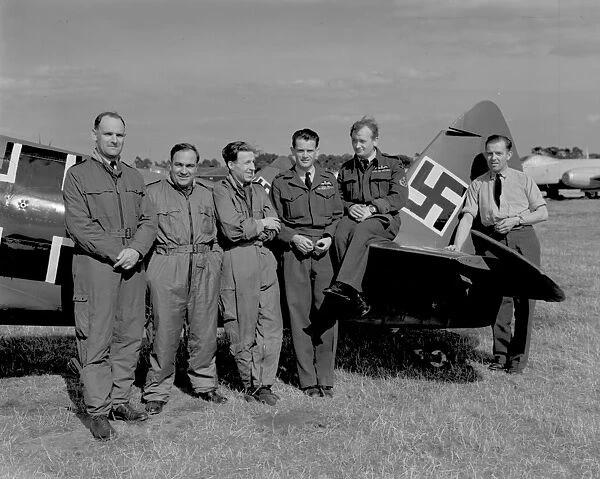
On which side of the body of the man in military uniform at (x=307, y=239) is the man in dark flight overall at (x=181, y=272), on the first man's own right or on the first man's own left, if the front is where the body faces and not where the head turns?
on the first man's own right

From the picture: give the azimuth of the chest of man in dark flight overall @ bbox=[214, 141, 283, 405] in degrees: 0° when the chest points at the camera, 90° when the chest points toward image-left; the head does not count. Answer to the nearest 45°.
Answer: approximately 315°

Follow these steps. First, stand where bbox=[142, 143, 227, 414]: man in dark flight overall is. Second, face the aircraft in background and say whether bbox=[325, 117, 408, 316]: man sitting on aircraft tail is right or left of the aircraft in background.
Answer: right

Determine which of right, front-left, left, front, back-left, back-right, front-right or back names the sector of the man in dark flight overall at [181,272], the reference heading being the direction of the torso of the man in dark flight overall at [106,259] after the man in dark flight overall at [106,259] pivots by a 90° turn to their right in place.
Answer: back

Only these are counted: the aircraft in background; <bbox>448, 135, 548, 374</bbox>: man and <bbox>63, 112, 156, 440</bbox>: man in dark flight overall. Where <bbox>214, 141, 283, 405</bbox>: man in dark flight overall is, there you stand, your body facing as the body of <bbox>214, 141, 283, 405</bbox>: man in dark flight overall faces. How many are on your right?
1

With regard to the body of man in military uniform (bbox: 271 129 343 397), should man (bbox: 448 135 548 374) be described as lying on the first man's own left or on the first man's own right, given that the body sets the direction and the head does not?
on the first man's own left

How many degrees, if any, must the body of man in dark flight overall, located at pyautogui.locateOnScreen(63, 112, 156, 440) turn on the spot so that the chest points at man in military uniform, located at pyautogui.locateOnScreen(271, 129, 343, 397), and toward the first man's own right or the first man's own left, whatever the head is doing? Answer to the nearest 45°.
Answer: approximately 45° to the first man's own left

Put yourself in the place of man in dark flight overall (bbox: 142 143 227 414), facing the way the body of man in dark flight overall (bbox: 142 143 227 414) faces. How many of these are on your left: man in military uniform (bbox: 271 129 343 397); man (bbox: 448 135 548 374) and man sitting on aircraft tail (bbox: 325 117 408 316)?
3

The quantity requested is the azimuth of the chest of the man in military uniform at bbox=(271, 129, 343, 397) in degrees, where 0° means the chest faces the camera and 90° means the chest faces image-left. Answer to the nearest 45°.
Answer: approximately 0°

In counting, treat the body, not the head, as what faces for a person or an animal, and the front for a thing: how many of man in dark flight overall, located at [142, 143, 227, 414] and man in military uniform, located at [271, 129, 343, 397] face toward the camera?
2

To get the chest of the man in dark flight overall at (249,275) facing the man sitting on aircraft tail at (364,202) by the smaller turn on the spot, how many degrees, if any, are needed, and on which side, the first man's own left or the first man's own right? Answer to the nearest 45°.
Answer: approximately 45° to the first man's own left

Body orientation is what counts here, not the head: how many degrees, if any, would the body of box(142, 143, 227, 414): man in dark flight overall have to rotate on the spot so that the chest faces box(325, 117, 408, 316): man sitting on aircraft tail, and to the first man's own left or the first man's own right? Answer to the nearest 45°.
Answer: approximately 90° to the first man's own left

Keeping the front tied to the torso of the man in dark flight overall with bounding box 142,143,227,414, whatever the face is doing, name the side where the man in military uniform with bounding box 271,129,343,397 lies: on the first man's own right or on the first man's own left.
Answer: on the first man's own left

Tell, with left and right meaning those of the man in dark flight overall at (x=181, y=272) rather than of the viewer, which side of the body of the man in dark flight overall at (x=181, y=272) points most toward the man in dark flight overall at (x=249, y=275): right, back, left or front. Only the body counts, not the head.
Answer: left

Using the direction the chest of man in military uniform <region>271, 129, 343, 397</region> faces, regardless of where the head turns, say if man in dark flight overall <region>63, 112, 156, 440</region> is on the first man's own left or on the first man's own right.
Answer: on the first man's own right
